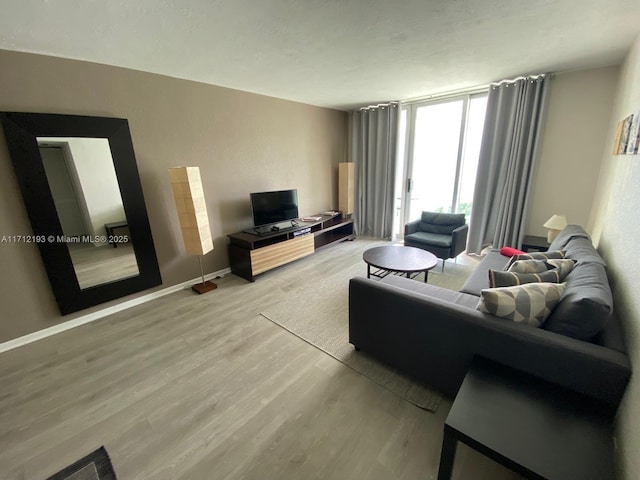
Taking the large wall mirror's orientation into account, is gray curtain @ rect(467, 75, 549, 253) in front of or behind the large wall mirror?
in front

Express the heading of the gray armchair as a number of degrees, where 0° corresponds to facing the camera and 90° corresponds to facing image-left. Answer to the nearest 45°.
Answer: approximately 45°

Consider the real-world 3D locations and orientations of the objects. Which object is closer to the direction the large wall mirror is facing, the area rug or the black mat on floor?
the area rug

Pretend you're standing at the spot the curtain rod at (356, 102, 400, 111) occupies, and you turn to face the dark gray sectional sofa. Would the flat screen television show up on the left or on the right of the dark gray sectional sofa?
right

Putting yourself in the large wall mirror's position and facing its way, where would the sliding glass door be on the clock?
The sliding glass door is roughly at 11 o'clock from the large wall mirror.

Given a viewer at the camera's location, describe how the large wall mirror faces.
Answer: facing the viewer and to the right of the viewer

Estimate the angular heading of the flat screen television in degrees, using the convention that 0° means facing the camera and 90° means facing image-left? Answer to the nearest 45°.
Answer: approximately 315°

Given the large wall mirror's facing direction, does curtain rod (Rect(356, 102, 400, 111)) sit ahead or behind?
ahead

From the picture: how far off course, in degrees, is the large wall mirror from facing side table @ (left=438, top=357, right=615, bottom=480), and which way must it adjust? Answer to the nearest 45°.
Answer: approximately 45° to its right

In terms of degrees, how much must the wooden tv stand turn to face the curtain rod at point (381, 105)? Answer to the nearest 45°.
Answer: approximately 90° to its left

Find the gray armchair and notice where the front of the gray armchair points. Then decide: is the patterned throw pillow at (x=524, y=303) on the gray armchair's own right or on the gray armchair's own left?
on the gray armchair's own left

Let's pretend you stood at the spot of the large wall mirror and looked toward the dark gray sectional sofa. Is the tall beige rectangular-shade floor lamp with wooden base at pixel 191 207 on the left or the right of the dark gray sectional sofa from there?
left
